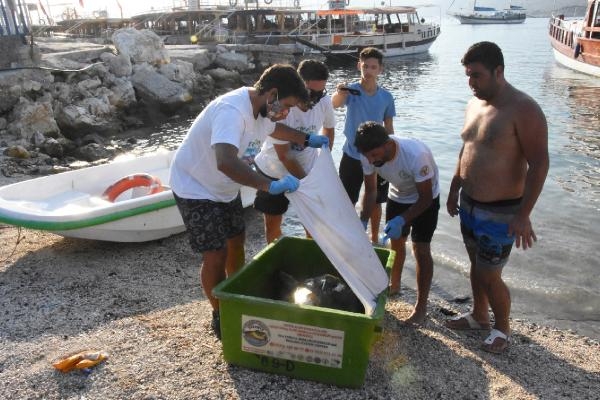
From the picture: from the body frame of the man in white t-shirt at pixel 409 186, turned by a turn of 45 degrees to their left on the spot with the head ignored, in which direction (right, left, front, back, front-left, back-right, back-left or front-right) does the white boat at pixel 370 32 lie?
back

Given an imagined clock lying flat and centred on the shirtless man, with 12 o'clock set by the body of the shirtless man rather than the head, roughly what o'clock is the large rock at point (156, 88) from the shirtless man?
The large rock is roughly at 3 o'clock from the shirtless man.

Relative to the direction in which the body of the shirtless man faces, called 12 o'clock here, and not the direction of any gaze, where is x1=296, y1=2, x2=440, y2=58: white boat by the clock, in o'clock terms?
The white boat is roughly at 4 o'clock from the shirtless man.

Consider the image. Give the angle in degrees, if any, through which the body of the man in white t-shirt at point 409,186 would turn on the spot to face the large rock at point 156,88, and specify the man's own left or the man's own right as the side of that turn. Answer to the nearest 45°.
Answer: approximately 90° to the man's own right

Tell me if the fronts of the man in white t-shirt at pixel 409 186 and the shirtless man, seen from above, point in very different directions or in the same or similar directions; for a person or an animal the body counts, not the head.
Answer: same or similar directions

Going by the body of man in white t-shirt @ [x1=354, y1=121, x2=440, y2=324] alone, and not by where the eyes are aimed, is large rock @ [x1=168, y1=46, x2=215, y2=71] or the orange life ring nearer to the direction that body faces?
the orange life ring

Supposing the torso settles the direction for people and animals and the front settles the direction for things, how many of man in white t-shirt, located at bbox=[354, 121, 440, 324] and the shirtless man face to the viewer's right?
0

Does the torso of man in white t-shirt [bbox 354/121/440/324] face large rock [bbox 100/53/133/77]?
no

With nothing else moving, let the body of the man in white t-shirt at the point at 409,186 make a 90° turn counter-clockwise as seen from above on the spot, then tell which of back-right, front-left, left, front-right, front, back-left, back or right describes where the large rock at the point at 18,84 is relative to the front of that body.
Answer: back

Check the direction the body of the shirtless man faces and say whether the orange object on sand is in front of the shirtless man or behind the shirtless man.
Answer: in front

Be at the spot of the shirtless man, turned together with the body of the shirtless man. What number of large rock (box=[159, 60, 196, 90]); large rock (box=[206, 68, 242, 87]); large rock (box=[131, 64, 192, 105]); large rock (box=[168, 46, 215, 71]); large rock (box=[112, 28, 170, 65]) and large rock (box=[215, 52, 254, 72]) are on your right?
6

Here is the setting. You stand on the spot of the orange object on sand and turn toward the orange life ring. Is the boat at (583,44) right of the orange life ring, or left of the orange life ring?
right

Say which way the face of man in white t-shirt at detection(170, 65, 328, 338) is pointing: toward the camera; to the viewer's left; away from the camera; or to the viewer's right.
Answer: to the viewer's right

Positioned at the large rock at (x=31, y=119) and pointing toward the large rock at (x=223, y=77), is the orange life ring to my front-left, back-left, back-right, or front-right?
back-right

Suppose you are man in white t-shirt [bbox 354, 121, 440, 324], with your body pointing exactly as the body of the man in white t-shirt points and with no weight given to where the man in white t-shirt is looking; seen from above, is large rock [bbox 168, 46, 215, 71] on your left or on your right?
on your right

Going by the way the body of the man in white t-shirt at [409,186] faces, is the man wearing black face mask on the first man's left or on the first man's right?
on the first man's right

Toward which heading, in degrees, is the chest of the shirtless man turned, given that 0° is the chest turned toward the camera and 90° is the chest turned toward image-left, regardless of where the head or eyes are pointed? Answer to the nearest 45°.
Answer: approximately 45°

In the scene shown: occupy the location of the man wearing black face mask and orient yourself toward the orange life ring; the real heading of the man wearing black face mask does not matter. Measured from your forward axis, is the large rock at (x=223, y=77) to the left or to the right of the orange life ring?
right

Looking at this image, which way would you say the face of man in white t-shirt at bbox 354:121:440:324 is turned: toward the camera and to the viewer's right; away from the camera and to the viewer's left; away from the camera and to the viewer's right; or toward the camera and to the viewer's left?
toward the camera and to the viewer's left

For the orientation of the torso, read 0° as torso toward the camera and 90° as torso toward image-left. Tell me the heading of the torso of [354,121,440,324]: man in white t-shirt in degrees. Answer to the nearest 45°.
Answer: approximately 45°
